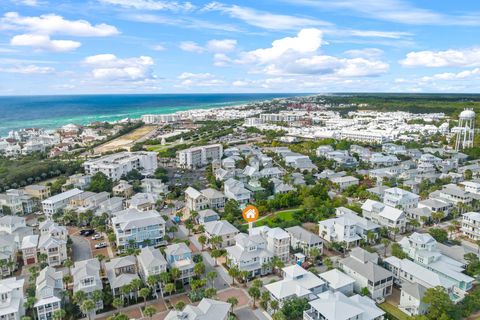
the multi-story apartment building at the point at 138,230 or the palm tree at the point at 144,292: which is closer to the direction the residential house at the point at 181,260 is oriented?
the palm tree

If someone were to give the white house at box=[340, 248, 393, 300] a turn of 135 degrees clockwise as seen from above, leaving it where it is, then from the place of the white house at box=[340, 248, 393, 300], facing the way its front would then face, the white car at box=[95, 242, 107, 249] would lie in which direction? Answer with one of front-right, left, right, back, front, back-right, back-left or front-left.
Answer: front

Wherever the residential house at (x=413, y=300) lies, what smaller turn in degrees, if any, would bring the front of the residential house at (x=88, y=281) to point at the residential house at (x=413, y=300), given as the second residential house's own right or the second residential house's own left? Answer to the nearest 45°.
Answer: approximately 45° to the second residential house's own left

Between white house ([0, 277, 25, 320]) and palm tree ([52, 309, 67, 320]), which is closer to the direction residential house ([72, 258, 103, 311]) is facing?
the palm tree

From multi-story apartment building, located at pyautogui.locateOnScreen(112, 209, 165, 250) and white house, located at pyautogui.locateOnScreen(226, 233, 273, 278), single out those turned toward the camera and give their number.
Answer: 2

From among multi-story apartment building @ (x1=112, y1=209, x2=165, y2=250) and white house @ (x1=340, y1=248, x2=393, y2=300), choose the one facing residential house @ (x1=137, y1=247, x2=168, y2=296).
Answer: the multi-story apartment building

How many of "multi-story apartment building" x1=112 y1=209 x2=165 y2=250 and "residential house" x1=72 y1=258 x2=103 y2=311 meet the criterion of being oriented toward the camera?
2

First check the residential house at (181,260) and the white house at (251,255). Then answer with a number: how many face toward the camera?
2

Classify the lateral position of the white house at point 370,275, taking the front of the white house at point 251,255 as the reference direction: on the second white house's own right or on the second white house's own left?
on the second white house's own left

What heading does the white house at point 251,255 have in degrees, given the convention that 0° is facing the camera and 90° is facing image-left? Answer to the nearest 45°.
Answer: approximately 0°

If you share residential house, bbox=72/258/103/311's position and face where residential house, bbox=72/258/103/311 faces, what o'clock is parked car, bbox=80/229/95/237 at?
The parked car is roughly at 6 o'clock from the residential house.

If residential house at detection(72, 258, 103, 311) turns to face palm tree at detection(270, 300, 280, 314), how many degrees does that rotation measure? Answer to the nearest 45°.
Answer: approximately 45° to its left
